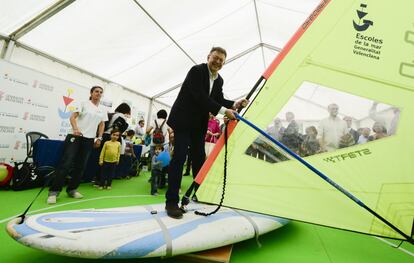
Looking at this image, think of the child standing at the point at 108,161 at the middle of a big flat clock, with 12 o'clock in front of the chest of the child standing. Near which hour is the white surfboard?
The white surfboard is roughly at 12 o'clock from the child standing.

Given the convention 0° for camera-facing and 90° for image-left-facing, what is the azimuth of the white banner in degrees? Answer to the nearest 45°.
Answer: approximately 315°

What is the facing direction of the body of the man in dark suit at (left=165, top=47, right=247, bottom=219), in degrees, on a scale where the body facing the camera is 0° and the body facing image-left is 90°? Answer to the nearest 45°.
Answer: approximately 315°

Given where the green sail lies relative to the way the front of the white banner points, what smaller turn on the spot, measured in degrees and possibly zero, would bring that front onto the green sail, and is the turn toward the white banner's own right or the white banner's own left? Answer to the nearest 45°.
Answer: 0° — it already faces it

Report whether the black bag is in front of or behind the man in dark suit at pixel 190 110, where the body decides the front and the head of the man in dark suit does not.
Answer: behind
